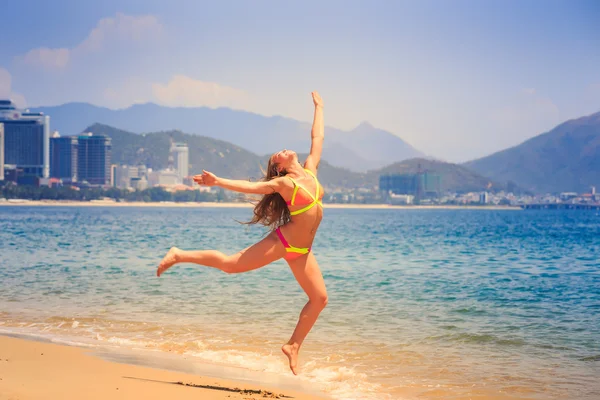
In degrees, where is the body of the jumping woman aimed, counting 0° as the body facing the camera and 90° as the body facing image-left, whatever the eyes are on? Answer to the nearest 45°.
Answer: approximately 315°
